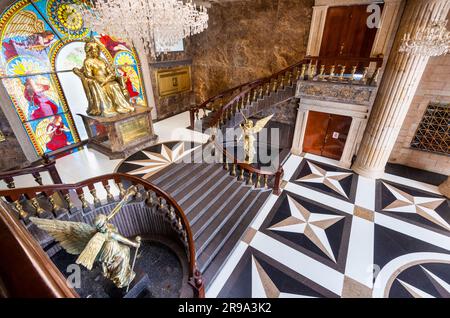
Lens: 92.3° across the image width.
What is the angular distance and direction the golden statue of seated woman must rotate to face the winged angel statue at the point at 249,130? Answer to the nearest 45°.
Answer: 0° — it already faces it

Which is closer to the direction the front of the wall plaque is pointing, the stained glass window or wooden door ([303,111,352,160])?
the wooden door

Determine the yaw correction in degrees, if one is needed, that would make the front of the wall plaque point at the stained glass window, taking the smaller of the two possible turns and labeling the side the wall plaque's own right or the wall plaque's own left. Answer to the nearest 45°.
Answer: approximately 90° to the wall plaque's own right

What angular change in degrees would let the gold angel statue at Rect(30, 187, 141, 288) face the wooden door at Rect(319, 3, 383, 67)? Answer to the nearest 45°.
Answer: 0° — it already faces it

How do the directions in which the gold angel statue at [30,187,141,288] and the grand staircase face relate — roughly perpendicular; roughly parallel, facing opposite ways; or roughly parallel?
roughly perpendicular

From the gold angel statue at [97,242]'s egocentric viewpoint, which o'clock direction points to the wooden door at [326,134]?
The wooden door is roughly at 12 o'clock from the gold angel statue.

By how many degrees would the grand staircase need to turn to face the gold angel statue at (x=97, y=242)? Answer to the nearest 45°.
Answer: approximately 90° to its right

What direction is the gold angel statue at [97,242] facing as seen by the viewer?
to the viewer's right
